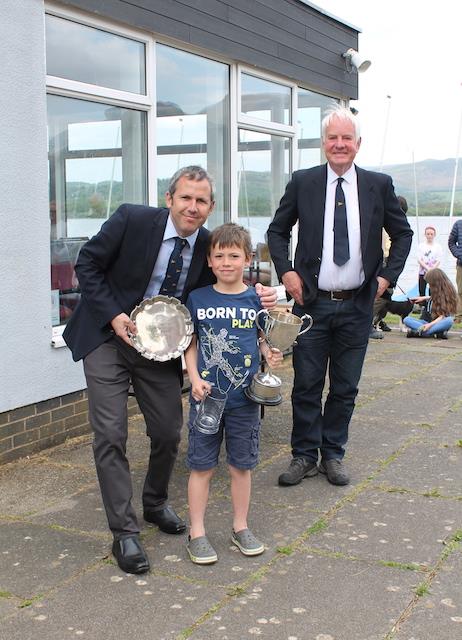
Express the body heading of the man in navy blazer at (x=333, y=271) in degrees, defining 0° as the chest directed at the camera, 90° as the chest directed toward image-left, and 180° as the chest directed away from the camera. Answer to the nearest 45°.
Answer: approximately 0°

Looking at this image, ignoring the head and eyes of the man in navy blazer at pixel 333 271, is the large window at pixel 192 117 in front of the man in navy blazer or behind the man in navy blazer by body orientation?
behind

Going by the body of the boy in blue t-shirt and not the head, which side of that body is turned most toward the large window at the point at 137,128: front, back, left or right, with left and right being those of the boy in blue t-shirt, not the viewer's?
back

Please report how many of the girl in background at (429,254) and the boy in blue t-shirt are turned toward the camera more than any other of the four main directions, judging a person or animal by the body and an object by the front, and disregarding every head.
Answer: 2

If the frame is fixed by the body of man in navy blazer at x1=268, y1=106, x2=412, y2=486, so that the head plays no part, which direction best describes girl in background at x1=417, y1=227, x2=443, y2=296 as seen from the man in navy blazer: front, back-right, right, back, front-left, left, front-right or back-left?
back

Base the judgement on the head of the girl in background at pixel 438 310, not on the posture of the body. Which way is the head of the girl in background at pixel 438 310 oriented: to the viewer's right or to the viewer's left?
to the viewer's left

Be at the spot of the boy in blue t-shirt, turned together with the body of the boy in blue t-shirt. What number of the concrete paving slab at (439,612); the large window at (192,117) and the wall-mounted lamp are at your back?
2

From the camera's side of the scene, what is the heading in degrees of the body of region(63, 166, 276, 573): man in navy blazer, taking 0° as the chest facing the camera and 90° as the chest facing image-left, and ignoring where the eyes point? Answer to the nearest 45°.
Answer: approximately 315°
